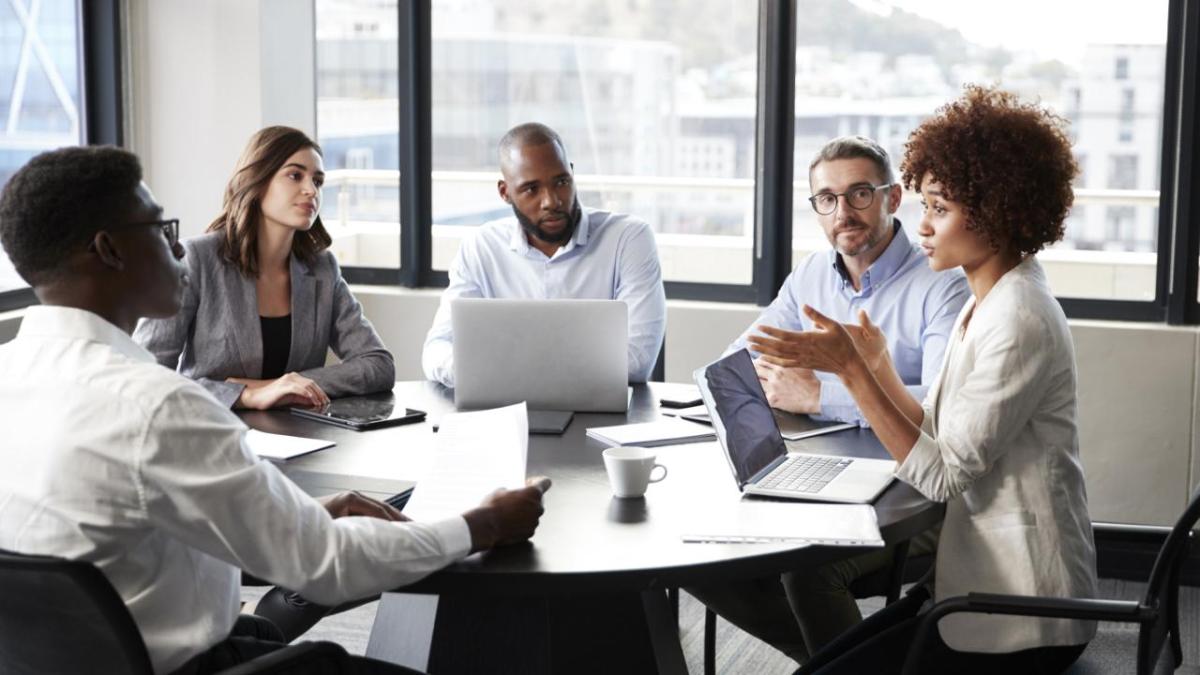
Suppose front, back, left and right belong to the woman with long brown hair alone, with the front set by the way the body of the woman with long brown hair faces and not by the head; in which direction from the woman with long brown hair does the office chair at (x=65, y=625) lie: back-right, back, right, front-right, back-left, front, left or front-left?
front-right

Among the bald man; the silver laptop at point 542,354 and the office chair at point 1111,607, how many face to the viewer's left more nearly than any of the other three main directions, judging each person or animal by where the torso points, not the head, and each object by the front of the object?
1

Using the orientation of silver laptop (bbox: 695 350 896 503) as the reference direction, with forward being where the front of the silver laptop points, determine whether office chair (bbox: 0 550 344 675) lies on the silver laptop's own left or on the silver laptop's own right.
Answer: on the silver laptop's own right

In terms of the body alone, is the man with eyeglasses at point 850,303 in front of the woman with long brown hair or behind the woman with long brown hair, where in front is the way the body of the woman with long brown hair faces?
in front

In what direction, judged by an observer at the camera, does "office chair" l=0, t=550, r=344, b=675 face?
facing away from the viewer and to the right of the viewer

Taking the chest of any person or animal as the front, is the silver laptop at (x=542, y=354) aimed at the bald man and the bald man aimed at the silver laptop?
yes

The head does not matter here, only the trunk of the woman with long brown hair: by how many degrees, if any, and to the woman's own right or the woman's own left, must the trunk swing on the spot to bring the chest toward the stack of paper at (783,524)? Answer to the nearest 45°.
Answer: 0° — they already face it

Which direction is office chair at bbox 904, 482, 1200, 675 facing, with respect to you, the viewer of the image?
facing to the left of the viewer

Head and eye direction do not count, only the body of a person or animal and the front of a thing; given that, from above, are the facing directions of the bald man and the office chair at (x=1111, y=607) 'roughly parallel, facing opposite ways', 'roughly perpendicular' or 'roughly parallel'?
roughly perpendicular

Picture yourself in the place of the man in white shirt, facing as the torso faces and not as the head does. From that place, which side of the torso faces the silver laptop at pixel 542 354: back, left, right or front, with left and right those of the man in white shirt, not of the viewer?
front

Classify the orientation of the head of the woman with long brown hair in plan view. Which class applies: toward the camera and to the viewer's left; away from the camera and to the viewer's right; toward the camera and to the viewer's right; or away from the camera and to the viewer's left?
toward the camera and to the viewer's right

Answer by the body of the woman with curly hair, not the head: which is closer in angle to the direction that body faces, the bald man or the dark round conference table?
the dark round conference table

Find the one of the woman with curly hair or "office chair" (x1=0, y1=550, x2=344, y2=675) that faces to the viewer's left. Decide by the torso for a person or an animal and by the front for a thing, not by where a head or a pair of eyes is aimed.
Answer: the woman with curly hair

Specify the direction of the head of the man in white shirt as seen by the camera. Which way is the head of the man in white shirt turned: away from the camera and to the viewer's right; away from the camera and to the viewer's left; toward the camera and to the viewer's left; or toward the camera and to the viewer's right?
away from the camera and to the viewer's right

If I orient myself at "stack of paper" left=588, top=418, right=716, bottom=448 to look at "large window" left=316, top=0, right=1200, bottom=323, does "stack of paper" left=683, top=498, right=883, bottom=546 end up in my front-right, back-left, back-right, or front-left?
back-right

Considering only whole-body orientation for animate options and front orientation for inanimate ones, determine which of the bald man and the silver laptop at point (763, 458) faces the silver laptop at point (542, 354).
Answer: the bald man

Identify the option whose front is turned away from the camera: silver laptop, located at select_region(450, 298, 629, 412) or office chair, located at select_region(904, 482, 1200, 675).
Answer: the silver laptop

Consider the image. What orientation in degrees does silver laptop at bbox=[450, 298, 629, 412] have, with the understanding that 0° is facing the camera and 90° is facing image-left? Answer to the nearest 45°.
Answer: approximately 180°

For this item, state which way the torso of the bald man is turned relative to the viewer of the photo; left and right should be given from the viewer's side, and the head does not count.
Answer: facing the viewer
